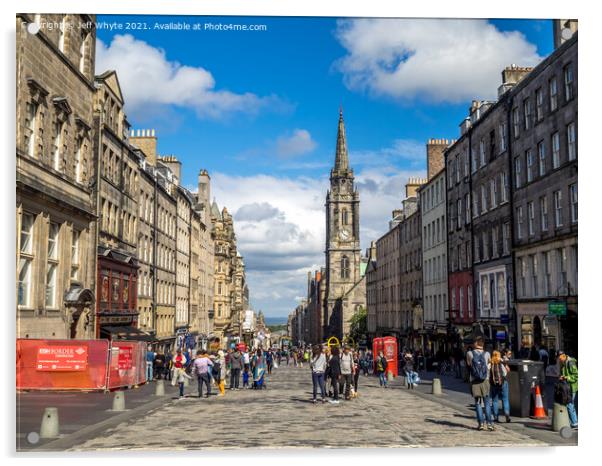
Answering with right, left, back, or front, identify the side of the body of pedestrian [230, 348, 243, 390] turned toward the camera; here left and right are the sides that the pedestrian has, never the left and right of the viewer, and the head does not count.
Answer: back

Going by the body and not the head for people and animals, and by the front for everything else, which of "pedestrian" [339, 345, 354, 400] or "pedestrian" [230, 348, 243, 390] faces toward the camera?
"pedestrian" [339, 345, 354, 400]

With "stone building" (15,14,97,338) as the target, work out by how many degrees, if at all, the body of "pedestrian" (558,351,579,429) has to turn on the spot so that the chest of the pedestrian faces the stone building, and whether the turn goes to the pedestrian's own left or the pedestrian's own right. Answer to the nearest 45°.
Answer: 0° — they already face it

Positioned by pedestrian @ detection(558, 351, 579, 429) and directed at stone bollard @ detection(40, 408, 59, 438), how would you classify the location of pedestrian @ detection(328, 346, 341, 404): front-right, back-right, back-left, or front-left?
front-right

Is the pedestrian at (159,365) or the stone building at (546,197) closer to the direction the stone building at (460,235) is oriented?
the pedestrian

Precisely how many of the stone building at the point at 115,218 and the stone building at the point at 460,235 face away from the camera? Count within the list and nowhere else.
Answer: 0

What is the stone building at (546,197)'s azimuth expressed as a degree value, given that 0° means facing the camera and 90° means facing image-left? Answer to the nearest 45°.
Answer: approximately 45°

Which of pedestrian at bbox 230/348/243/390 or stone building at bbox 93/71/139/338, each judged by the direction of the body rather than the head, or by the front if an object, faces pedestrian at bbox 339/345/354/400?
the stone building

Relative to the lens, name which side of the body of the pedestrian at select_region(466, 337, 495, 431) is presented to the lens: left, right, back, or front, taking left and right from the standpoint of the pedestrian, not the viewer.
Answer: back

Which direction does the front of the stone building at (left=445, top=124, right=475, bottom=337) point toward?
to the viewer's left

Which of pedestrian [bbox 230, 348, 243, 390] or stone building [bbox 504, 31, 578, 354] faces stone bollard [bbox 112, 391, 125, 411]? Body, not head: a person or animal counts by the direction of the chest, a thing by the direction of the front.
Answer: the stone building

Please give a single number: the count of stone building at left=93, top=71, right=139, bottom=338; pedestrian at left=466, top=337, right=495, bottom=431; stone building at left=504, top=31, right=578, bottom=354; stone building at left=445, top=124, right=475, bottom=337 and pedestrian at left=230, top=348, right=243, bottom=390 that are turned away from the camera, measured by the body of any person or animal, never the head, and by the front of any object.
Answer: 2

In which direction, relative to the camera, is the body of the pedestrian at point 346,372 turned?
toward the camera
